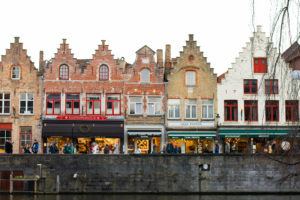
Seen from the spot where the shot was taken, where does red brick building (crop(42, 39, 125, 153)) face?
facing the viewer

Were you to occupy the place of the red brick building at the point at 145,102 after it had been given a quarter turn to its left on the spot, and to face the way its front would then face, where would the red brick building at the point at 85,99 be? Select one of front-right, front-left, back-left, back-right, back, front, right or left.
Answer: back

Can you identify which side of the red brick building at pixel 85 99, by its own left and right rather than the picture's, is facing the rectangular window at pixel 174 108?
left

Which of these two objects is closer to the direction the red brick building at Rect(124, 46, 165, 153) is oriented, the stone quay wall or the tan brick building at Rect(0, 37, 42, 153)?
the stone quay wall

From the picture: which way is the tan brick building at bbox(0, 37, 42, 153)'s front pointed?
toward the camera

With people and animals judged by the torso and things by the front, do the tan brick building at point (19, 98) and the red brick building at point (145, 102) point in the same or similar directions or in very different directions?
same or similar directions

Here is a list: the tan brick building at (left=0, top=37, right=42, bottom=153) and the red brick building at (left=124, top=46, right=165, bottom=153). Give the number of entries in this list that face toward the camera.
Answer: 2

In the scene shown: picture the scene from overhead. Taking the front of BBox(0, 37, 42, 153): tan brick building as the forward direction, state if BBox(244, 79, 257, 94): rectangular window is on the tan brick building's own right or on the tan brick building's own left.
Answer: on the tan brick building's own left

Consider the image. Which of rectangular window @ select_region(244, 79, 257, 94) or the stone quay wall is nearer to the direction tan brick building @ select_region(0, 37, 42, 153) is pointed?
the stone quay wall

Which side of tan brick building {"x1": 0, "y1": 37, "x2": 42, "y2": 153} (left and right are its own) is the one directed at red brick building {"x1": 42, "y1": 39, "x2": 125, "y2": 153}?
left

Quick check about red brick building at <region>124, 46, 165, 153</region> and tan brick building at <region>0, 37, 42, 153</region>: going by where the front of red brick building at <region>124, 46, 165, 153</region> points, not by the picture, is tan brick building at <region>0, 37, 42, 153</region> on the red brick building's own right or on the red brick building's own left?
on the red brick building's own right

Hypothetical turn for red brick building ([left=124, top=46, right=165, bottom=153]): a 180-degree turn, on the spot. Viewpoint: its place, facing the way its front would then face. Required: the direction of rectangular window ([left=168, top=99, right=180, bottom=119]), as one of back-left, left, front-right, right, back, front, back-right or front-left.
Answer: right

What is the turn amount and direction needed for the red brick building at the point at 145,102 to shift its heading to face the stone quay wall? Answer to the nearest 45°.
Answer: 0° — it already faces it

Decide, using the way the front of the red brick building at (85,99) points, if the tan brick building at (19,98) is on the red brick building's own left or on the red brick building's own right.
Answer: on the red brick building's own right

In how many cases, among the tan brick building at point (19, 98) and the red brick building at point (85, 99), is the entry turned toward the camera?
2
